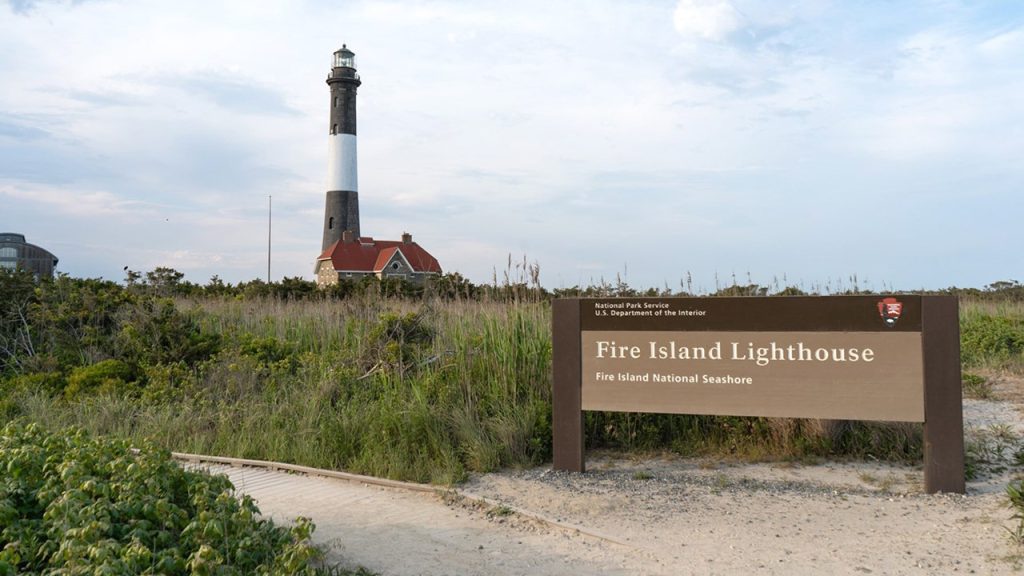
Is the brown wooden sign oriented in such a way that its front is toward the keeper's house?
no

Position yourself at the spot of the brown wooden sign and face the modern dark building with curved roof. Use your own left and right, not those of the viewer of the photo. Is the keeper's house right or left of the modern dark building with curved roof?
right

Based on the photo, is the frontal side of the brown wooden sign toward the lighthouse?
no

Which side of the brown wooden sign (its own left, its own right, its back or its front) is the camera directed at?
front

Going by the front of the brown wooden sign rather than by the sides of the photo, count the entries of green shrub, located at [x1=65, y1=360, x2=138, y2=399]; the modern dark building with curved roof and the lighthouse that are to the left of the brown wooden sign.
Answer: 0

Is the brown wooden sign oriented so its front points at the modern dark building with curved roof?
no

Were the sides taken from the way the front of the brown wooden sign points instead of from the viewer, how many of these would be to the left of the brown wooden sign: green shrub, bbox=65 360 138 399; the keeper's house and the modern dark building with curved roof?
0

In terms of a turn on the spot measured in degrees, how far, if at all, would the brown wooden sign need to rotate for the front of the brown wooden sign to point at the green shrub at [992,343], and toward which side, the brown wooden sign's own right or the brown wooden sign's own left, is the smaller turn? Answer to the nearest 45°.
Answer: approximately 135° to the brown wooden sign's own left

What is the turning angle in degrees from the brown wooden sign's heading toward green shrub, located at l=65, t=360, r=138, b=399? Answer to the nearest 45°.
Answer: approximately 90° to its right

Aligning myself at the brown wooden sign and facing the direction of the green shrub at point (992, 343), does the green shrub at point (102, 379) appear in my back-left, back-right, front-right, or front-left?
back-left

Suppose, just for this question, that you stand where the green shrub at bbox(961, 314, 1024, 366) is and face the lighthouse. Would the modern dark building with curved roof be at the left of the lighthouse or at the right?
left
